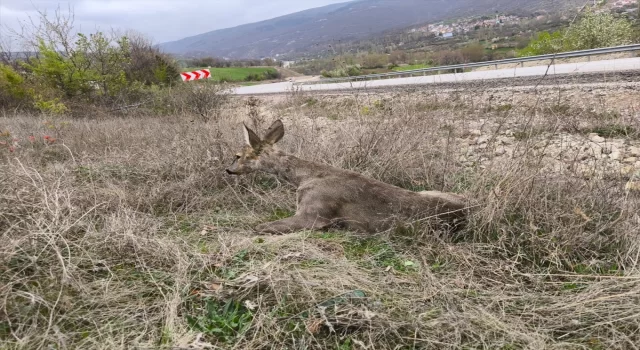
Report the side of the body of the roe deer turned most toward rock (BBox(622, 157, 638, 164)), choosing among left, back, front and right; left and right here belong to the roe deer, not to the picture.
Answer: back

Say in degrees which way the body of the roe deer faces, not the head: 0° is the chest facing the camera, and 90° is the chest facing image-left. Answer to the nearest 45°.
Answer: approximately 90°

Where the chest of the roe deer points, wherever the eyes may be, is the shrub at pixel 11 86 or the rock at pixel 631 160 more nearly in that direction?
the shrub

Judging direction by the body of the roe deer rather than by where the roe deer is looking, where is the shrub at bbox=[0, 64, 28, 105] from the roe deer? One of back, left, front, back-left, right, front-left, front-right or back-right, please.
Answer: front-right

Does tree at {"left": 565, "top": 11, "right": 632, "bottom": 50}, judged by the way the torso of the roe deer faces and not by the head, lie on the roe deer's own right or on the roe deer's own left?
on the roe deer's own right

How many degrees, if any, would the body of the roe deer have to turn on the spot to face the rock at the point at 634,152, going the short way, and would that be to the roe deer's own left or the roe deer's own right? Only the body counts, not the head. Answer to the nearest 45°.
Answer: approximately 135° to the roe deer's own right

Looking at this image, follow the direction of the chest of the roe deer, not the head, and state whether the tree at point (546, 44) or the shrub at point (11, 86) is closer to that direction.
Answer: the shrub

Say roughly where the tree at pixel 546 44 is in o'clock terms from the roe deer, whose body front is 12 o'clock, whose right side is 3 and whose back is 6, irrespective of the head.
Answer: The tree is roughly at 4 o'clock from the roe deer.
